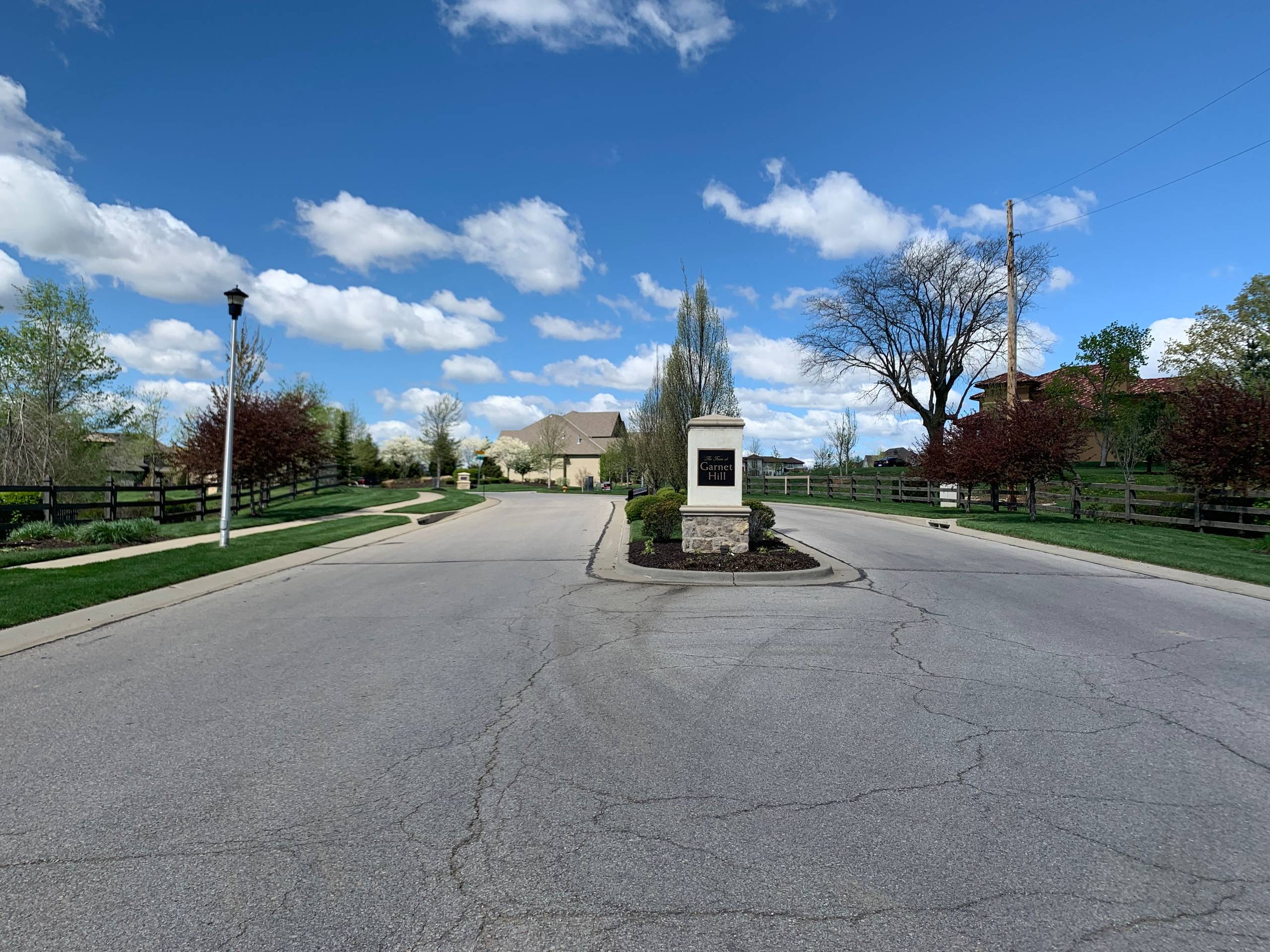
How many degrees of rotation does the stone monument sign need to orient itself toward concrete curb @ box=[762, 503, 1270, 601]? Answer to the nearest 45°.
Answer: approximately 90° to its left

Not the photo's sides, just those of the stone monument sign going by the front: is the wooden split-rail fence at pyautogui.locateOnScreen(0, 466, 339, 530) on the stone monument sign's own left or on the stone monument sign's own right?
on the stone monument sign's own right

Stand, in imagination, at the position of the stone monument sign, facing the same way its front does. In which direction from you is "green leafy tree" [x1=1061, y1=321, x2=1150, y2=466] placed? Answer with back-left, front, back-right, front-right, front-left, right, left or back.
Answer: back-left

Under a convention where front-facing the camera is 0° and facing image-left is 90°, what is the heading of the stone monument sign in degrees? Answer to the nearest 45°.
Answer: approximately 0°

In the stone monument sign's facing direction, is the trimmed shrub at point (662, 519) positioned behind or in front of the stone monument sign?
behind

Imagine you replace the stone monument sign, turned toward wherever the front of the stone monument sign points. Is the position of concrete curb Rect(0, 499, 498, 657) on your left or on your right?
on your right

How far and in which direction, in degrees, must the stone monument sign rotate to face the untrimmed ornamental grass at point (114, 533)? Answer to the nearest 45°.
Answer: approximately 90° to its right

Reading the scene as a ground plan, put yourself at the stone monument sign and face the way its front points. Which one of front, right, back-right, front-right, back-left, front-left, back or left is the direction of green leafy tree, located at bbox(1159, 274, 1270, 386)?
back-left

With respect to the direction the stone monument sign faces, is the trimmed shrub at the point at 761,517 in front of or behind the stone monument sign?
behind
